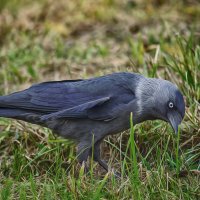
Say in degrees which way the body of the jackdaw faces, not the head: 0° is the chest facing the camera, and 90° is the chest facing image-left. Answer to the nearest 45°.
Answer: approximately 270°
